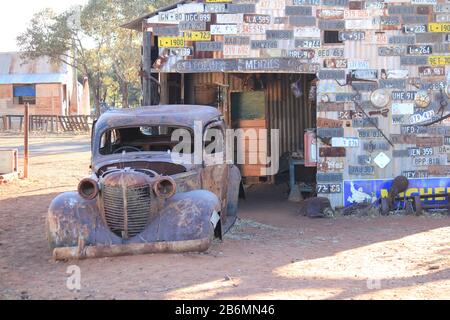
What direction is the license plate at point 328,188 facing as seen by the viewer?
toward the camera

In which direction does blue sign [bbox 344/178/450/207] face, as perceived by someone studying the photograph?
facing the viewer

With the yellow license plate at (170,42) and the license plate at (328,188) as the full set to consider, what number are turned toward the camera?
2

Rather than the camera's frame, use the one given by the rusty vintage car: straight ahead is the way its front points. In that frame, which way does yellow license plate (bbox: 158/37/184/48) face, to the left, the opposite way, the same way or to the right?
the same way

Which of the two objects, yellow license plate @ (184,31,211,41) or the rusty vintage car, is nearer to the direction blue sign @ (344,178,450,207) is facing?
the rusty vintage car

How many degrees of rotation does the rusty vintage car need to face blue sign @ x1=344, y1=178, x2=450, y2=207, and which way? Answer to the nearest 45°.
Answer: approximately 135° to its left

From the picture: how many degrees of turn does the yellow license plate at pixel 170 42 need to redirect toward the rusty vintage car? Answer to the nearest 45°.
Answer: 0° — it already faces it

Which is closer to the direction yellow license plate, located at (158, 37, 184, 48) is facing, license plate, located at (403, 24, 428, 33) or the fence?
the license plate

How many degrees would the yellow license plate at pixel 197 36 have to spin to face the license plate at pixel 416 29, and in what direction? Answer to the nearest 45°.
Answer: approximately 90° to its left

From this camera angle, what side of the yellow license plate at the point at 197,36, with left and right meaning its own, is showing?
front

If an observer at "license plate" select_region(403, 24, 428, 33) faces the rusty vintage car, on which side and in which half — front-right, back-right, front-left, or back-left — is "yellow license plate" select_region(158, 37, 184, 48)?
front-right

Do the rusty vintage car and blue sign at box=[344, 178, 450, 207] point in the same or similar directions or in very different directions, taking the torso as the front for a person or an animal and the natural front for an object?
same or similar directions

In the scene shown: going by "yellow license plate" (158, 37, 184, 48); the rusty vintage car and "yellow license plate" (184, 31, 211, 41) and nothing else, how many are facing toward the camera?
3

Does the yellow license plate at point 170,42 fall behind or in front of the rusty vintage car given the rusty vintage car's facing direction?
behind

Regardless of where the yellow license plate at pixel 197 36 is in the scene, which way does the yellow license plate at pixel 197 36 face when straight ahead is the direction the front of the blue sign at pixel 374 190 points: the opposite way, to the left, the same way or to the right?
the same way

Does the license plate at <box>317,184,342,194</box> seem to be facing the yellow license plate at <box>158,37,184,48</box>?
no

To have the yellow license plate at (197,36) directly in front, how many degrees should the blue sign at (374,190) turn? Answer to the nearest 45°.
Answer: approximately 90° to its right
